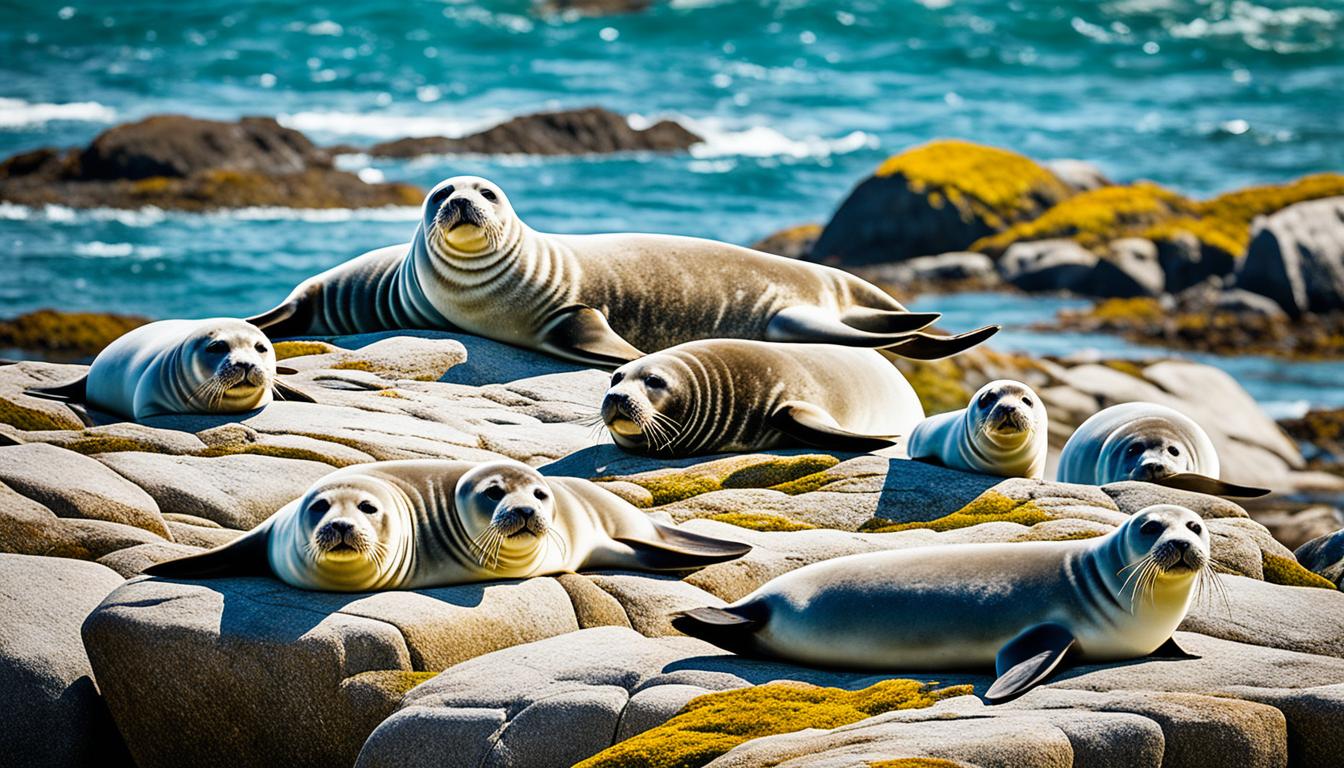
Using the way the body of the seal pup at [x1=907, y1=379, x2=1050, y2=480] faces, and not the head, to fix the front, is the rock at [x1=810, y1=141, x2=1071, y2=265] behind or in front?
behind

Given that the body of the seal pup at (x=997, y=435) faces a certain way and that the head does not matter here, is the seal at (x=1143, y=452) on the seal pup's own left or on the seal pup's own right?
on the seal pup's own left

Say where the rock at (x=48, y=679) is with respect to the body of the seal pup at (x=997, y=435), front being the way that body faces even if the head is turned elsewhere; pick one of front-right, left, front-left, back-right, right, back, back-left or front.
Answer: right

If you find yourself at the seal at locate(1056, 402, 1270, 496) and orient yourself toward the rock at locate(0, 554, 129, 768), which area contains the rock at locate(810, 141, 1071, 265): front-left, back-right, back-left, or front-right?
back-right

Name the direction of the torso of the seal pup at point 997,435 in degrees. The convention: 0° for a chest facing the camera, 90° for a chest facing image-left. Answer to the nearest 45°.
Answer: approximately 315°

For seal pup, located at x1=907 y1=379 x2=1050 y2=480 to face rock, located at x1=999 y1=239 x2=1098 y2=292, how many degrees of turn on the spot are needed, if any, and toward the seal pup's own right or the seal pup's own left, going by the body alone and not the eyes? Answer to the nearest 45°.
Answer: approximately 135° to the seal pup's own left

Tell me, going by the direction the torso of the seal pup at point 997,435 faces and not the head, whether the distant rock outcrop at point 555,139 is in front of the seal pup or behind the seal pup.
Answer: behind

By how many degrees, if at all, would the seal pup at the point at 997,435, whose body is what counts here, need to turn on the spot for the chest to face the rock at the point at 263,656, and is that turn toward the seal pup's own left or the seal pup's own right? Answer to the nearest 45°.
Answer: approximately 90° to the seal pup's own right

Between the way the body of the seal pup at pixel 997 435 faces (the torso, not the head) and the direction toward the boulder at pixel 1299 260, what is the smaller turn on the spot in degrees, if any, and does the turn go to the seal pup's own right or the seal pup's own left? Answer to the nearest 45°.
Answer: approximately 135° to the seal pup's own left

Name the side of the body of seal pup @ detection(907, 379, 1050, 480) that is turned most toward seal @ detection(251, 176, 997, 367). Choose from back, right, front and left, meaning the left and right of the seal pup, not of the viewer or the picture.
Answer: back
